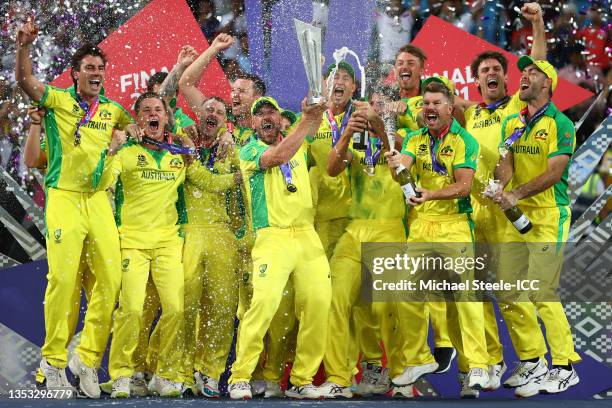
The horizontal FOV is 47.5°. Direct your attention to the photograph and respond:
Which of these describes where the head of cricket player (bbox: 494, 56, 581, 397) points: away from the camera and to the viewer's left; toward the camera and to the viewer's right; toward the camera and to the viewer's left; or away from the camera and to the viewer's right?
toward the camera and to the viewer's left

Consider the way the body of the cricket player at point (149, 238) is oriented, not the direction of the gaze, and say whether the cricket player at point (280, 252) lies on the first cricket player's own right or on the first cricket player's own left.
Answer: on the first cricket player's own left

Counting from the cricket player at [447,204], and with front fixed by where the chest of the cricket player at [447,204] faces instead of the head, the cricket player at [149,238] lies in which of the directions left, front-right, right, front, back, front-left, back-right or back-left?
front-right

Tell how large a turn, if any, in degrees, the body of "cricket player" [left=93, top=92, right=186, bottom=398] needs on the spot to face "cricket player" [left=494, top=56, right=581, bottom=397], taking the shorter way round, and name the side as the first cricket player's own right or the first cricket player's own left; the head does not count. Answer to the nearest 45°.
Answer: approximately 90° to the first cricket player's own left

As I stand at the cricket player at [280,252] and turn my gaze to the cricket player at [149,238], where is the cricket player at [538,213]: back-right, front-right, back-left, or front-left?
back-right

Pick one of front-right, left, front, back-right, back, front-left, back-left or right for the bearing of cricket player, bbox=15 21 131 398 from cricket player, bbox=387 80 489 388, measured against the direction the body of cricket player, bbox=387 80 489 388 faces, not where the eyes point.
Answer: front-right

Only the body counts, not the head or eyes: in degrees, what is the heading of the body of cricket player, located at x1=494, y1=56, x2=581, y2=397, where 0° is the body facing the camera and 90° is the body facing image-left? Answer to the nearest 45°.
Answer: approximately 45°
